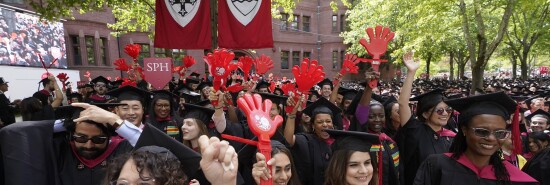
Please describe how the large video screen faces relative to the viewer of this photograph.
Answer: facing the viewer and to the right of the viewer

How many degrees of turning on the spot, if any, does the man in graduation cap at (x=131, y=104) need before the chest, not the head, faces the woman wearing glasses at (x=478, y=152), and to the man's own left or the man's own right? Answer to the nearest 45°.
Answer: approximately 45° to the man's own left

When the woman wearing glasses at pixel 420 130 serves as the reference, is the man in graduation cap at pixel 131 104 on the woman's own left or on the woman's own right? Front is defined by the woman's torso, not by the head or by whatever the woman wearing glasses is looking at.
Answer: on the woman's own right

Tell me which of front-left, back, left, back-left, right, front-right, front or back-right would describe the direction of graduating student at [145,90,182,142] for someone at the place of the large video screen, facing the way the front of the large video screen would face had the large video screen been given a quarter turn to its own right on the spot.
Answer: front-left

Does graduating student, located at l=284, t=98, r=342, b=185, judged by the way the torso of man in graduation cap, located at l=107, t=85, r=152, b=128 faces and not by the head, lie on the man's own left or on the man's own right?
on the man's own left

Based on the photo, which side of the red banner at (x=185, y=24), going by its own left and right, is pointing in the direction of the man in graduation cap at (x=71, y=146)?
front

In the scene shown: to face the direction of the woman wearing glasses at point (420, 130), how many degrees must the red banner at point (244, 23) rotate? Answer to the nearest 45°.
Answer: approximately 45° to its left

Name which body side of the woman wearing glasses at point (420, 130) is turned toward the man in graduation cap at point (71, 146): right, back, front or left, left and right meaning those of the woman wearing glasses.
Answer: right

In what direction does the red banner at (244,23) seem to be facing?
toward the camera

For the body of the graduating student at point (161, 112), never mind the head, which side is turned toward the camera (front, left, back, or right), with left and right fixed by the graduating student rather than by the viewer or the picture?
front

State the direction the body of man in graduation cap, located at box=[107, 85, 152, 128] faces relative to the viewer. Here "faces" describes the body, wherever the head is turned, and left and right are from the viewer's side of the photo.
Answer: facing the viewer

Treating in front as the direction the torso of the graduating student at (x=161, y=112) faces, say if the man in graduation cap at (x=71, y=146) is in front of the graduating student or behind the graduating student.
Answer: in front
